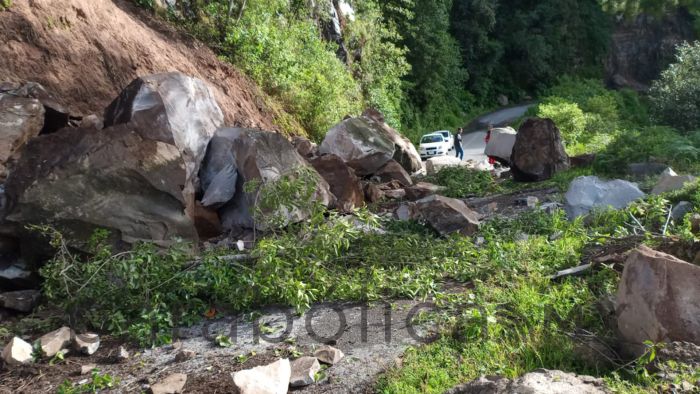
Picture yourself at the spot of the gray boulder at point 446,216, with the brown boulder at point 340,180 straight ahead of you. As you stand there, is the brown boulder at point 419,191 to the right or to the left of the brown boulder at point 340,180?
right

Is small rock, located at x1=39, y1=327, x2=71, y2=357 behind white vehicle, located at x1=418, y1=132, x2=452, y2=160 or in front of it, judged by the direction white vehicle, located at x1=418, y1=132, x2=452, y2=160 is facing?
in front

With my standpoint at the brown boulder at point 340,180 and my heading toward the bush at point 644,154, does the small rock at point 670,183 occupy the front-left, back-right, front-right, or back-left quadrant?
front-right

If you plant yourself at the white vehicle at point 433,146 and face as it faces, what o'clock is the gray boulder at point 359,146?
The gray boulder is roughly at 12 o'clock from the white vehicle.

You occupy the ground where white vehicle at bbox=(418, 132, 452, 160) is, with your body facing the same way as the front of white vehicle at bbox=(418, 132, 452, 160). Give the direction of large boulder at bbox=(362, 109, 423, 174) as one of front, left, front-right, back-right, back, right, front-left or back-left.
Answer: front

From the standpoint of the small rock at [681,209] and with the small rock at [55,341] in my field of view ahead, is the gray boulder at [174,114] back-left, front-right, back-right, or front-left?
front-right

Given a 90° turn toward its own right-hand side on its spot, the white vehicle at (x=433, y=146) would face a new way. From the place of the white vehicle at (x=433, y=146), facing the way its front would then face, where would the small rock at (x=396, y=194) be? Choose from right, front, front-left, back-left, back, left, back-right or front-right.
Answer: left

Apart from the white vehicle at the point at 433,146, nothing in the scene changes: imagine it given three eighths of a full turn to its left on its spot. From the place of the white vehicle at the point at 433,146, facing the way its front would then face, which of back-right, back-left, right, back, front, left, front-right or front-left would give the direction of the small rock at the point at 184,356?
back-right

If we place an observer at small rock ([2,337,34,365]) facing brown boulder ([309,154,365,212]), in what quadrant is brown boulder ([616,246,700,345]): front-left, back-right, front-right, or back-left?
front-right

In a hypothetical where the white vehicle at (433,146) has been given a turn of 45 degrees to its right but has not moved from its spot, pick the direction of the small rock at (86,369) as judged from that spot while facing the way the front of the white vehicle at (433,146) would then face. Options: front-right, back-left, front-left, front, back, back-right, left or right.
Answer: front-left

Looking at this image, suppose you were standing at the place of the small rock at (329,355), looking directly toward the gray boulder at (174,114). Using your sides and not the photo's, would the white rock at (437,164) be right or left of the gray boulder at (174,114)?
right

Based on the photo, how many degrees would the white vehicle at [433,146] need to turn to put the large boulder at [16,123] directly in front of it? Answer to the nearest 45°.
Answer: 0° — it already faces it

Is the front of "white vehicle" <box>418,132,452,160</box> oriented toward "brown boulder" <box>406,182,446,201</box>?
yes

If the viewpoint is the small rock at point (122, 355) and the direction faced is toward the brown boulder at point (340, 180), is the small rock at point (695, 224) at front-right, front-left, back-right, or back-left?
front-right

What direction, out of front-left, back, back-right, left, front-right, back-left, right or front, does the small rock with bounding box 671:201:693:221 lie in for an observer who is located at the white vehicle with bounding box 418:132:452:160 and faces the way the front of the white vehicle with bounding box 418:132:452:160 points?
front

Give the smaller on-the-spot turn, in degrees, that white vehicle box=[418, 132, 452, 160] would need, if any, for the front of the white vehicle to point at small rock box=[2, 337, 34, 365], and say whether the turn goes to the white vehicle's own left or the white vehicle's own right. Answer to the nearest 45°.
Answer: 0° — it already faces it

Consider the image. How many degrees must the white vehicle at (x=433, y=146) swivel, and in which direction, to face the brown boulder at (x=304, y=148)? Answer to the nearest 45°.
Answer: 0° — it already faces it

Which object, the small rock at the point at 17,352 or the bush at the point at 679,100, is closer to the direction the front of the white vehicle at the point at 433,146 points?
the small rock

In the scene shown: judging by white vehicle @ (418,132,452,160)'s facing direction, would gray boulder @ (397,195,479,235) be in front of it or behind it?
in front

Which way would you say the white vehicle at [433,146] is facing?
toward the camera

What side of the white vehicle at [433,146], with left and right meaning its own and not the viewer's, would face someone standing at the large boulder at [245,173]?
front

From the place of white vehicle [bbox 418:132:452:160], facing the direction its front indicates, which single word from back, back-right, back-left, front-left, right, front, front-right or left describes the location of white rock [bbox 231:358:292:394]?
front

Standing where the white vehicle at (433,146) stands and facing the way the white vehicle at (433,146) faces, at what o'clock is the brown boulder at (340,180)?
The brown boulder is roughly at 12 o'clock from the white vehicle.

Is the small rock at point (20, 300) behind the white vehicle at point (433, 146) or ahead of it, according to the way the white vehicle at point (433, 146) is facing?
ahead
